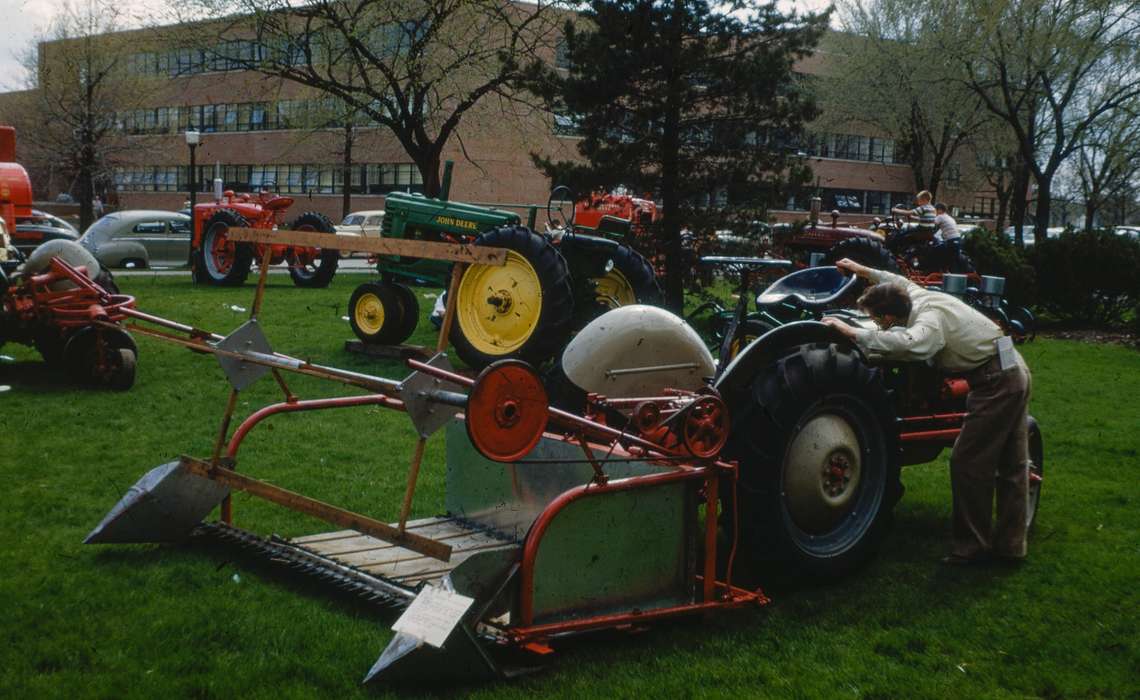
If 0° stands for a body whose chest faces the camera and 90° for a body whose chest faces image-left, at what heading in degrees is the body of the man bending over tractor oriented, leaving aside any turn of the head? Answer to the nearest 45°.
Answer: approximately 90°

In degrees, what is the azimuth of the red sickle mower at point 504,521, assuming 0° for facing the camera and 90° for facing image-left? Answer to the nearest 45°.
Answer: approximately 45°

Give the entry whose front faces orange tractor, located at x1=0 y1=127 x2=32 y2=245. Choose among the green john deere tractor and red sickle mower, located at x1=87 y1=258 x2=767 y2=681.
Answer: the green john deere tractor

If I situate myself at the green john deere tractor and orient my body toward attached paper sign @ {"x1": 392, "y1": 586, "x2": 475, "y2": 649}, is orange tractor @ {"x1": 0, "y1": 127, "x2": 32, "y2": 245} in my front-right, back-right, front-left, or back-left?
back-right

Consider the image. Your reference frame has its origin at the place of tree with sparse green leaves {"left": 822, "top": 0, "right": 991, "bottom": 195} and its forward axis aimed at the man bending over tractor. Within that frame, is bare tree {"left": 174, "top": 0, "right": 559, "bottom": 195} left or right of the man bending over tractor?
right

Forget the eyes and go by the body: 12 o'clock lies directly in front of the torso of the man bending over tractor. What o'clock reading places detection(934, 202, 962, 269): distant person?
The distant person is roughly at 3 o'clock from the man bending over tractor.

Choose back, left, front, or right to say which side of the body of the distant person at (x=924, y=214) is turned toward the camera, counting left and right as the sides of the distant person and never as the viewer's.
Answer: left

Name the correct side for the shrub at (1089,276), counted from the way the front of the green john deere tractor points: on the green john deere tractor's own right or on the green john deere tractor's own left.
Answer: on the green john deere tractor's own right
